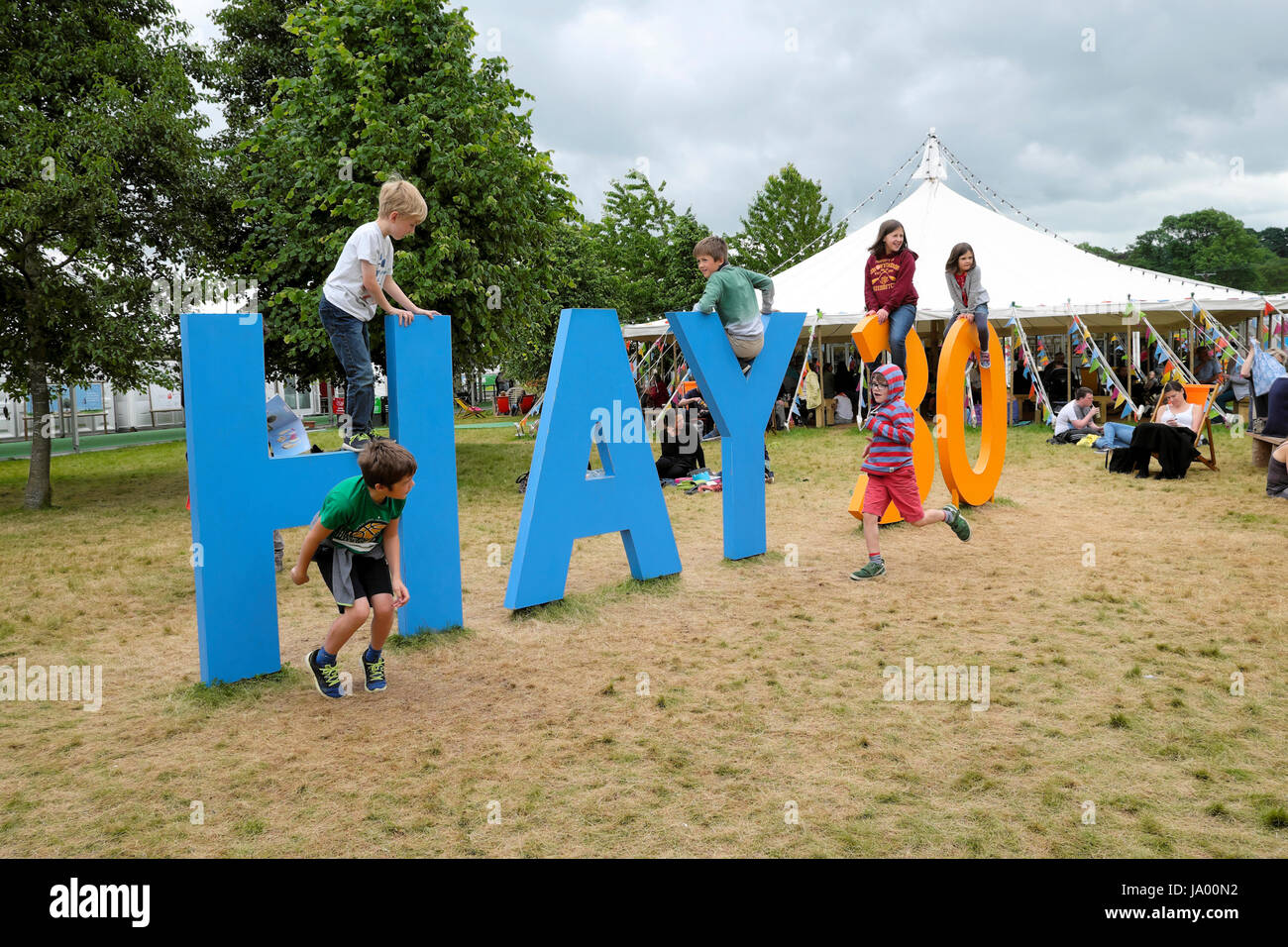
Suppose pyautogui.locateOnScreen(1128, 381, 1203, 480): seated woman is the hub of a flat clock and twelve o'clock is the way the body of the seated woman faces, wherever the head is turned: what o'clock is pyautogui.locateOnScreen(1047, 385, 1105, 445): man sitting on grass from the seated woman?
The man sitting on grass is roughly at 4 o'clock from the seated woman.

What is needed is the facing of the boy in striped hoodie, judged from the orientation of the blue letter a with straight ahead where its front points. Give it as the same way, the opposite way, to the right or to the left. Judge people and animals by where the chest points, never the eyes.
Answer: to the right

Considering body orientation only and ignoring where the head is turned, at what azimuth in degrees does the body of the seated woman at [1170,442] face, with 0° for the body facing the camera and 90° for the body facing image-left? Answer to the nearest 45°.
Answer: approximately 45°

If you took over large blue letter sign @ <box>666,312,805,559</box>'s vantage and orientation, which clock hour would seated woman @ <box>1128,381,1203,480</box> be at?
The seated woman is roughly at 9 o'clock from the large blue letter sign.

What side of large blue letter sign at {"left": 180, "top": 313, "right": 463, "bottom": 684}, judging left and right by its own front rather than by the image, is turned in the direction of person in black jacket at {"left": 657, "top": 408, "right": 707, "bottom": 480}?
left

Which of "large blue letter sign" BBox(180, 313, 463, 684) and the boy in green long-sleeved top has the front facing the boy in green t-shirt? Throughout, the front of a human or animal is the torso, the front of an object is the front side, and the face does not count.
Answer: the large blue letter sign

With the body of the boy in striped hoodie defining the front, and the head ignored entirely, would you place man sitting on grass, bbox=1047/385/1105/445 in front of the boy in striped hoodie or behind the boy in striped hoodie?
behind

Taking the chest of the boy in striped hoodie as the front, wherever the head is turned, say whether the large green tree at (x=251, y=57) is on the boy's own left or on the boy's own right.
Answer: on the boy's own right

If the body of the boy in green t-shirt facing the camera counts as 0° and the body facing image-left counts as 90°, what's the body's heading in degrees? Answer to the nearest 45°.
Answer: approximately 315°
